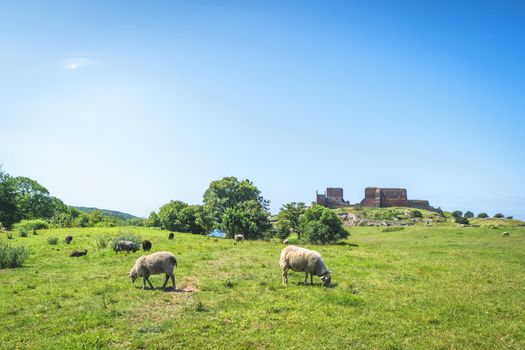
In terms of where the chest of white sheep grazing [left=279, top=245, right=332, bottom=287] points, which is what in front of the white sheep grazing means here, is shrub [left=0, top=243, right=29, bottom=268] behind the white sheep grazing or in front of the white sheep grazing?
behind

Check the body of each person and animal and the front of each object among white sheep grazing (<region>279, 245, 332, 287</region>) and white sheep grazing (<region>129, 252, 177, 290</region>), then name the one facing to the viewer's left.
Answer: white sheep grazing (<region>129, 252, 177, 290</region>)

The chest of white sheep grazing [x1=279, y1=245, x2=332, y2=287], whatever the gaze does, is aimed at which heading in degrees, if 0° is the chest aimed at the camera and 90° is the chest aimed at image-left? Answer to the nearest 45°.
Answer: approximately 270°

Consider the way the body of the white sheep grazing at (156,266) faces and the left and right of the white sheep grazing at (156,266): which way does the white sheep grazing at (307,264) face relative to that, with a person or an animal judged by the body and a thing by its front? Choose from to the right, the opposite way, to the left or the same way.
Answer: the opposite way

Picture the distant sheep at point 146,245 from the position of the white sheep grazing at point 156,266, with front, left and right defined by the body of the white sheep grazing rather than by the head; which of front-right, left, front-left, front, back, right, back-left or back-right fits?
right

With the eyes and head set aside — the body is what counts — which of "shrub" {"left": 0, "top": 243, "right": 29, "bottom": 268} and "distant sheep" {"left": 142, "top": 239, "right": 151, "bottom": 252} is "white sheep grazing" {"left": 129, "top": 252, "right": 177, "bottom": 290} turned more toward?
the shrub

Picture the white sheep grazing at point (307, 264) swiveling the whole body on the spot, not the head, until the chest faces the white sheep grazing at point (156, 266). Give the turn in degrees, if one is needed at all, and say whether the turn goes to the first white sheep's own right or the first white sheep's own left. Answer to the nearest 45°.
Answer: approximately 180°

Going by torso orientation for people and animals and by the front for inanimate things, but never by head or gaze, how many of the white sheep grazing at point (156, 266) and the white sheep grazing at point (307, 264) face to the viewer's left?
1

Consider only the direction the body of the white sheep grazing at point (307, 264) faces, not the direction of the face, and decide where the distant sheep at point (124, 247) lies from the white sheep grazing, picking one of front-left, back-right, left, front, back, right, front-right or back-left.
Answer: back-left
